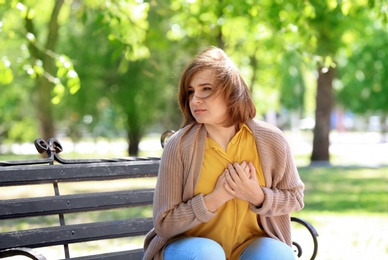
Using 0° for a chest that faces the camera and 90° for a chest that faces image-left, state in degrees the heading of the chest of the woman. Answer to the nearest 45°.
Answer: approximately 0°

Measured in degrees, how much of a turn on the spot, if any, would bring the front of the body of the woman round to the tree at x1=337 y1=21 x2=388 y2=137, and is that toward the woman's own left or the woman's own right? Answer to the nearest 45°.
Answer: approximately 180°

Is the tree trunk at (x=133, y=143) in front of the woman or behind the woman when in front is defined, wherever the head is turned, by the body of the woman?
behind
